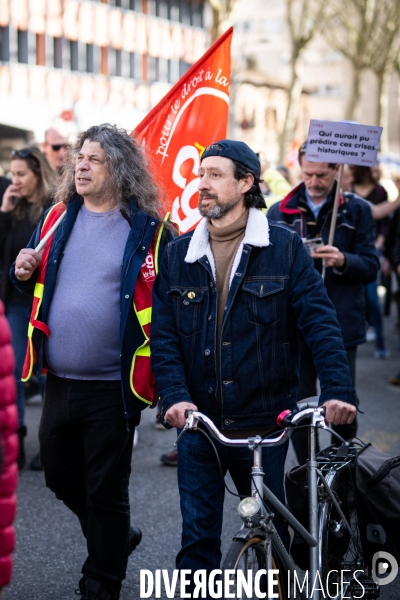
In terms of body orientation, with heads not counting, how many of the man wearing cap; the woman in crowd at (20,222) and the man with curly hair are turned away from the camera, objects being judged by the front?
0

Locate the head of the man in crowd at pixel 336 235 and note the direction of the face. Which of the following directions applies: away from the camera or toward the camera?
toward the camera

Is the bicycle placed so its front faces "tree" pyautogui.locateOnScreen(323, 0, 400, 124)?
no

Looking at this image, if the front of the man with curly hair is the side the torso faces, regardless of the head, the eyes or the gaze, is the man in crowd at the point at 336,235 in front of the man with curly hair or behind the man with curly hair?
behind

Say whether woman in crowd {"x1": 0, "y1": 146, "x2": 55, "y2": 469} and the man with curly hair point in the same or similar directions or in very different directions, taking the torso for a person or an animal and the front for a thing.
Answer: same or similar directions

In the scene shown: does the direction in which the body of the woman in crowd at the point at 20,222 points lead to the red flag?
no

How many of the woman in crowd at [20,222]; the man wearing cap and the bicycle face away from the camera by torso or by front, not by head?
0

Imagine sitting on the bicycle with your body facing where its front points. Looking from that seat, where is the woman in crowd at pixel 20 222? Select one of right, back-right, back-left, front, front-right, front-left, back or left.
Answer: right

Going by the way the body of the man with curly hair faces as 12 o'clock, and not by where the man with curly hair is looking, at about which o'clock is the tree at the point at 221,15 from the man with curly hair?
The tree is roughly at 5 o'clock from the man with curly hair.

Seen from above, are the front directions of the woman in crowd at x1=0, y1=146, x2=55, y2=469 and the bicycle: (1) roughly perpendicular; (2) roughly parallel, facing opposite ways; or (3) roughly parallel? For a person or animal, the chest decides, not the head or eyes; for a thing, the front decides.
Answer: roughly parallel

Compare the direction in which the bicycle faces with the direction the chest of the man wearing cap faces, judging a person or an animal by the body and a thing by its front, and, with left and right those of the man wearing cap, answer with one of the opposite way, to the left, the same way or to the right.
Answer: the same way

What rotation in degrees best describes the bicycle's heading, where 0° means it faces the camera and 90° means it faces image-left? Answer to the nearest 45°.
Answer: approximately 45°

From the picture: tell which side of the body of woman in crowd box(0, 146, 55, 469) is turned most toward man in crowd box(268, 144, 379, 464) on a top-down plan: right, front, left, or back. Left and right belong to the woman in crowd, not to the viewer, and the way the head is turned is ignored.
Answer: left

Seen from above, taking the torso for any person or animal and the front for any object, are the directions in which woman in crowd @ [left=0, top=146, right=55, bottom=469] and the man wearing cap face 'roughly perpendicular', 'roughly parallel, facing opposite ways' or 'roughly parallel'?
roughly parallel

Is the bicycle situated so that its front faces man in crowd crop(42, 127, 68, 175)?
no

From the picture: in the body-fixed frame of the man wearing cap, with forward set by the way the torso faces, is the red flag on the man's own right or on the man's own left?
on the man's own right

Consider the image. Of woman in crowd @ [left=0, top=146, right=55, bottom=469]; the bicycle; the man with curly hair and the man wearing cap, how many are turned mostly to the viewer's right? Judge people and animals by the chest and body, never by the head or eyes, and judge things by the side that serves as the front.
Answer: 0
